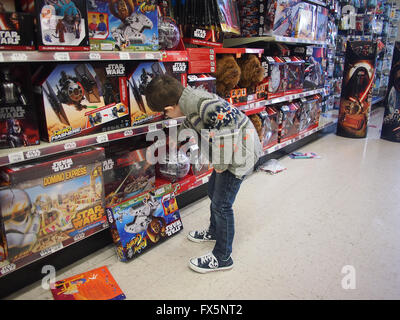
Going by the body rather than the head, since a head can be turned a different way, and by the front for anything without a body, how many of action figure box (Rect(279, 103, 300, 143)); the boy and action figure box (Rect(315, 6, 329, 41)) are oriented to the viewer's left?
1

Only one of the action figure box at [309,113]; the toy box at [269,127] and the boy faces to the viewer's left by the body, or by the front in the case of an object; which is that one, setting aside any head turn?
the boy

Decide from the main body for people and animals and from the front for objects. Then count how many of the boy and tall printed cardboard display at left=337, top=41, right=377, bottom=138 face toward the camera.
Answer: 1

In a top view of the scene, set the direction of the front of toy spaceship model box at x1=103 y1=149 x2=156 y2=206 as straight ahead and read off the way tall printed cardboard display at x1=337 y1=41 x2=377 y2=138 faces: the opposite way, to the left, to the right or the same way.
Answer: to the right

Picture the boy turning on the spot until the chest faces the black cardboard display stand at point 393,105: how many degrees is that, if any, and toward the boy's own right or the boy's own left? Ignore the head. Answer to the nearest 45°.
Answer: approximately 135° to the boy's own right

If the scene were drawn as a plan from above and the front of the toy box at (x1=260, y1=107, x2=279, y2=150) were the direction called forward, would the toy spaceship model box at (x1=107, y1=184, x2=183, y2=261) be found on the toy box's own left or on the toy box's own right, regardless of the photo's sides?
on the toy box's own right

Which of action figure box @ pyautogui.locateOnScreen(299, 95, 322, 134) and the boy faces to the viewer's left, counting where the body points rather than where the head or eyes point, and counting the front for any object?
the boy

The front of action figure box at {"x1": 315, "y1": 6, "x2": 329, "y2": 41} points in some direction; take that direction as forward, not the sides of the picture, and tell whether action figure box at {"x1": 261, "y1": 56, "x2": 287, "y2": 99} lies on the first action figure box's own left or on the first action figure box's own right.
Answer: on the first action figure box's own right

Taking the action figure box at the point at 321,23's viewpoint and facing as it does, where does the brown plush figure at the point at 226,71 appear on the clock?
The brown plush figure is roughly at 2 o'clock from the action figure box.

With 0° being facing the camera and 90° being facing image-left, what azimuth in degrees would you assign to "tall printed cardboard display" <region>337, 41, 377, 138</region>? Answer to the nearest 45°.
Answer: approximately 0°

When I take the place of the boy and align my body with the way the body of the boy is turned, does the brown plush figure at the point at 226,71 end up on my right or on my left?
on my right

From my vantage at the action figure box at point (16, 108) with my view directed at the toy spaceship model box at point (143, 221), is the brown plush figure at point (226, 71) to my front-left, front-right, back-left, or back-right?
front-left

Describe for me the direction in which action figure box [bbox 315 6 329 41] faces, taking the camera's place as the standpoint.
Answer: facing the viewer and to the right of the viewer

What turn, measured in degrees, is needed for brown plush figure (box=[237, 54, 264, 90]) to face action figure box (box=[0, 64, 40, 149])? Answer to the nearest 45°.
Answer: approximately 90° to its right
